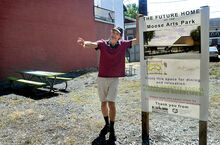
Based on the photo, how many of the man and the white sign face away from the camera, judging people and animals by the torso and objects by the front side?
0

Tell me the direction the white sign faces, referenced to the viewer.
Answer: facing the viewer and to the left of the viewer

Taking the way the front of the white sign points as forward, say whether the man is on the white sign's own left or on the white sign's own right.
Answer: on the white sign's own right

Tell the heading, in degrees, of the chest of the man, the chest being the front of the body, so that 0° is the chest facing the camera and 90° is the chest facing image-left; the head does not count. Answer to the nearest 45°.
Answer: approximately 0°
